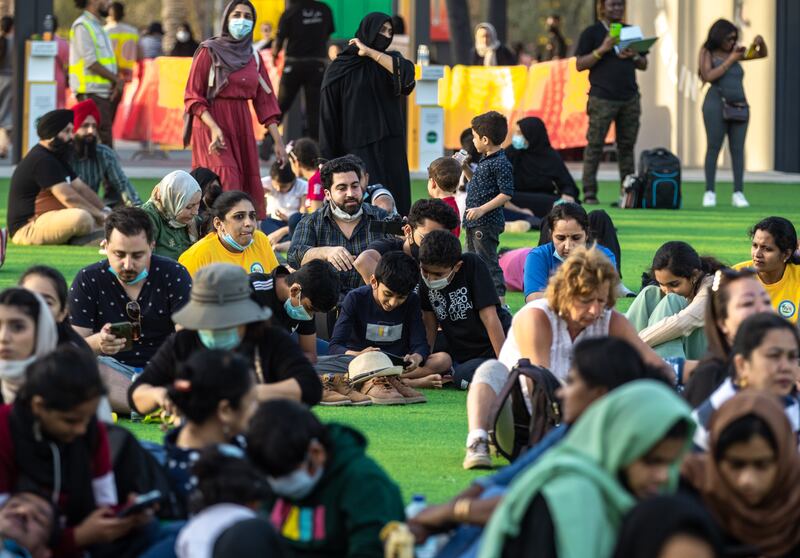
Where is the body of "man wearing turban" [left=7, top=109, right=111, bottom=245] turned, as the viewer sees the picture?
to the viewer's right

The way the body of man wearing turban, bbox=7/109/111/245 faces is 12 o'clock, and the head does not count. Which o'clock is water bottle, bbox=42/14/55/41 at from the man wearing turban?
The water bottle is roughly at 9 o'clock from the man wearing turban.

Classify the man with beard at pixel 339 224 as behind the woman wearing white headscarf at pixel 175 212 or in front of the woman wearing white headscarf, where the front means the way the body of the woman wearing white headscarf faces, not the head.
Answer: in front

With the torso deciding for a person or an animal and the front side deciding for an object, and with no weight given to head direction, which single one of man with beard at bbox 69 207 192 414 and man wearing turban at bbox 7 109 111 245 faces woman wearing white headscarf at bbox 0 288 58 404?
the man with beard

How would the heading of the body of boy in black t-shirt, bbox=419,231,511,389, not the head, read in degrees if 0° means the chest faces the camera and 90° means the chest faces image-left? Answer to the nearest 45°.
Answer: approximately 45°
